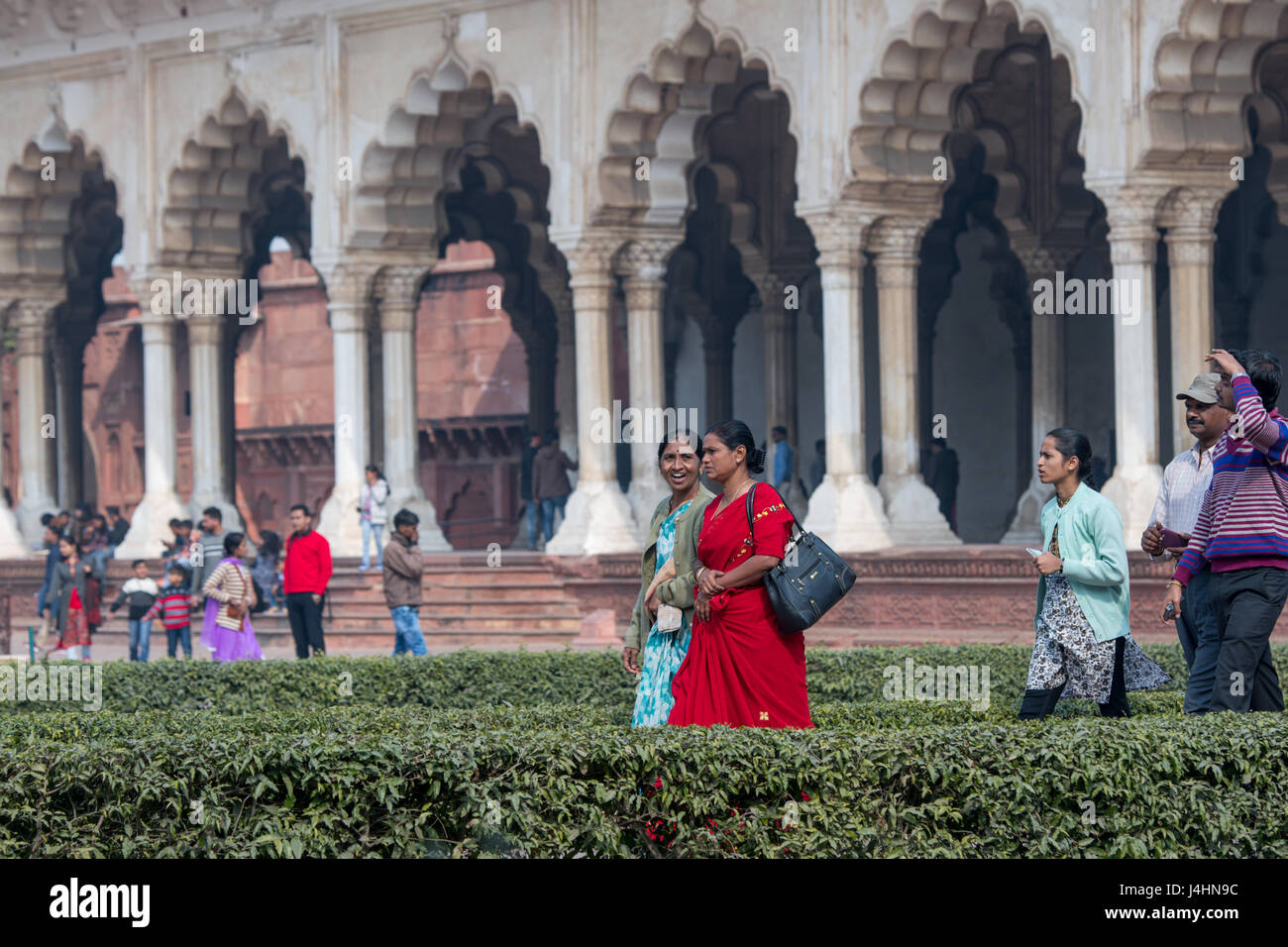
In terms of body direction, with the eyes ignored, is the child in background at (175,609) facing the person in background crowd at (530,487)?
no

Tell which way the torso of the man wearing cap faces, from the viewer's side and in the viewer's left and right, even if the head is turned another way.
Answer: facing the viewer and to the left of the viewer

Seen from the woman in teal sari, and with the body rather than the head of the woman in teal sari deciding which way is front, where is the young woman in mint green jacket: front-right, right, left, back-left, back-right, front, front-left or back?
back-left

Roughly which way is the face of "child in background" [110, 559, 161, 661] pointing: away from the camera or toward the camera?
toward the camera

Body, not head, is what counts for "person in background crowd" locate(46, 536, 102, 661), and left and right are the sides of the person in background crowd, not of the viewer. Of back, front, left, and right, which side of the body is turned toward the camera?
front

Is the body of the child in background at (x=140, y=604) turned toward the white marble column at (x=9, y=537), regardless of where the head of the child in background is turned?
no

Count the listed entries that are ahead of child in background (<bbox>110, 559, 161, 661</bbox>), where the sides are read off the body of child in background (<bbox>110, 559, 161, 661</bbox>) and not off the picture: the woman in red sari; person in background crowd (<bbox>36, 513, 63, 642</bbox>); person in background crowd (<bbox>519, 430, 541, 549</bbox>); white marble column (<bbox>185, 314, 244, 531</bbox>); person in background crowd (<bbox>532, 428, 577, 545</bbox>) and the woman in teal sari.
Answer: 2

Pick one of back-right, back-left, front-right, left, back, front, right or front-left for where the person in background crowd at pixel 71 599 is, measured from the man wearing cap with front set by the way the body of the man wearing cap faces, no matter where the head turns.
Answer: right

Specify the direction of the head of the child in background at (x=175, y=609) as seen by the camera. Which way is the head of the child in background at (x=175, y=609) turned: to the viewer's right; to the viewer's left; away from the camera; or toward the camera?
toward the camera

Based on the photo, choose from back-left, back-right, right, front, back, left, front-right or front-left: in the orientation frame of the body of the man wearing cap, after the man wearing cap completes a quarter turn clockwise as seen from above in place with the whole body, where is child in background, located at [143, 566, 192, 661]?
front

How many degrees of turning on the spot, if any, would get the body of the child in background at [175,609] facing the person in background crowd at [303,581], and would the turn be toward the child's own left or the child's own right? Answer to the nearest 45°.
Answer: approximately 45° to the child's own left

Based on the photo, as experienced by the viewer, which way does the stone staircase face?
facing the viewer

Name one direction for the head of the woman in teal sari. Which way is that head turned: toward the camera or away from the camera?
toward the camera

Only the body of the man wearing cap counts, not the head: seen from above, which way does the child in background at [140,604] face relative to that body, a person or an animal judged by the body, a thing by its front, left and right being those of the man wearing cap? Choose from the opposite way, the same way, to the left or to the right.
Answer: to the left

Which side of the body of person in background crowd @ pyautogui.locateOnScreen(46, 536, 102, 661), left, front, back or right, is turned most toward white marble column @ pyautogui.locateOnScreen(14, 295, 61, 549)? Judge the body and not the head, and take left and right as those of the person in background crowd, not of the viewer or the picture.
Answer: back

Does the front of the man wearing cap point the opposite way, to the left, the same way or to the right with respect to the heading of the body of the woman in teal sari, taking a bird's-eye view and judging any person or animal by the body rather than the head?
the same way
